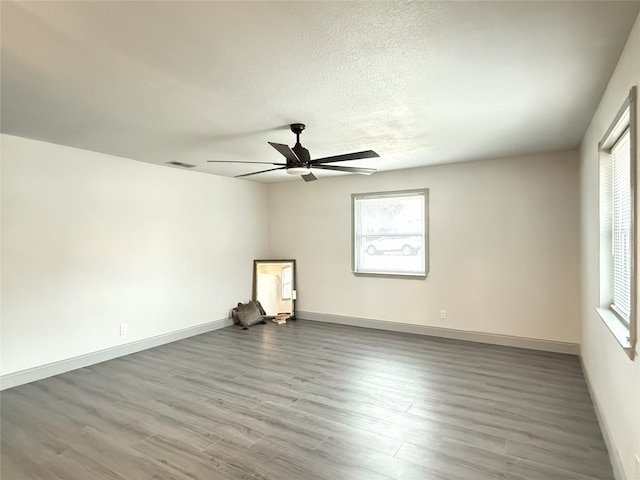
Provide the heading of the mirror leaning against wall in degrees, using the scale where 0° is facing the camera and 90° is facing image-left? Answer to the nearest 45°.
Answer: approximately 0°

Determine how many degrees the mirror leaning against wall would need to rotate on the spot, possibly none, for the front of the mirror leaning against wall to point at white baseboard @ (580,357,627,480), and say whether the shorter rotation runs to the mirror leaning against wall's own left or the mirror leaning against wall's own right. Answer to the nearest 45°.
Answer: approximately 45° to the mirror leaning against wall's own left

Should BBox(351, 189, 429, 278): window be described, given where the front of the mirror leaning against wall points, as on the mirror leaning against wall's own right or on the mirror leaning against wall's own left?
on the mirror leaning against wall's own left

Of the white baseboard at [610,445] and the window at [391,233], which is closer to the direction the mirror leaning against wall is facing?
the white baseboard

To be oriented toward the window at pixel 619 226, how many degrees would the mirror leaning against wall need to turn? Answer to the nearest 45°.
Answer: approximately 45° to its left

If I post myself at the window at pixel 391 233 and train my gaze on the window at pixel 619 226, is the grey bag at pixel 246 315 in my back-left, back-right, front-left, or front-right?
back-right

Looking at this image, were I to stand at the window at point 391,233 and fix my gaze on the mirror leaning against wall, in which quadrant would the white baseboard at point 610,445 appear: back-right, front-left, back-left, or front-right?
back-left
